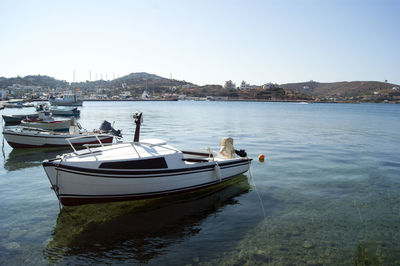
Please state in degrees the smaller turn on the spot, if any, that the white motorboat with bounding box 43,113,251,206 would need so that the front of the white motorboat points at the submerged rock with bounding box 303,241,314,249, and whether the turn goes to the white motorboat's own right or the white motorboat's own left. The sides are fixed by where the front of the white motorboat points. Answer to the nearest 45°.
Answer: approximately 90° to the white motorboat's own left

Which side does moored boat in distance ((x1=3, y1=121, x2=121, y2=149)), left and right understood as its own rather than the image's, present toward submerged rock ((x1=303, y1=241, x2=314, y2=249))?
left

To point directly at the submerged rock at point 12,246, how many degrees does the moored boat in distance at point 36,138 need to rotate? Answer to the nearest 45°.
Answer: approximately 90° to its left

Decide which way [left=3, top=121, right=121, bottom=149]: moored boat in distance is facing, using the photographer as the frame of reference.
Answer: facing to the left of the viewer

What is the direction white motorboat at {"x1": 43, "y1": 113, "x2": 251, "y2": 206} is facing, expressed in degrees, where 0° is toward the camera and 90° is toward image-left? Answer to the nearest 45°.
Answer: approximately 45°
